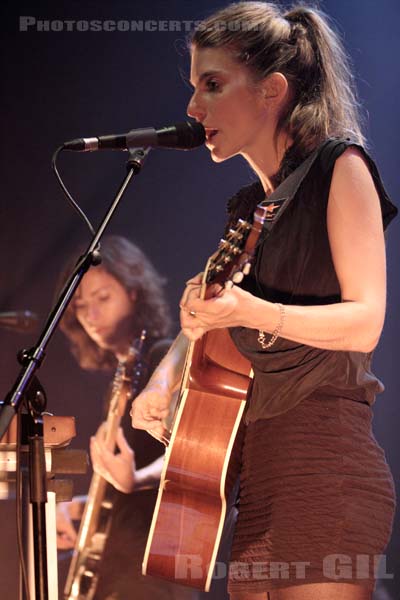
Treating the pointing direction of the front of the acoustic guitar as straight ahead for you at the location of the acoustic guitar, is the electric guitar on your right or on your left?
on your right

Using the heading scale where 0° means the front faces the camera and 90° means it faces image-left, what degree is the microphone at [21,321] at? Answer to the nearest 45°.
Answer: approximately 270°

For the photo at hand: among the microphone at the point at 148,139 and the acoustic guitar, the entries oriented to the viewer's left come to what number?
1

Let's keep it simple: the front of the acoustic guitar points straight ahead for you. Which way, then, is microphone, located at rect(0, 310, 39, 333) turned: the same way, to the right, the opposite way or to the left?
the opposite way

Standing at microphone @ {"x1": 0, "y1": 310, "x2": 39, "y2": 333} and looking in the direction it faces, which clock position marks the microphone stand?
The microphone stand is roughly at 3 o'clock from the microphone.

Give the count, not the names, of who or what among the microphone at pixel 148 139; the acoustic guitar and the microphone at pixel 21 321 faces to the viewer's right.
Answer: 2

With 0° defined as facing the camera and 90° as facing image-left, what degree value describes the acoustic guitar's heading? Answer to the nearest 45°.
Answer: approximately 90°

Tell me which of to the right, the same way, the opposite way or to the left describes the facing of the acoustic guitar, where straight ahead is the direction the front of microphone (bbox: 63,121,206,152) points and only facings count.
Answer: the opposite way

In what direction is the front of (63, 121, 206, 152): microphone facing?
to the viewer's right

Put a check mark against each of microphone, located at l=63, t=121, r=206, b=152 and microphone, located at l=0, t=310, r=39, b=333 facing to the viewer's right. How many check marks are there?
2
